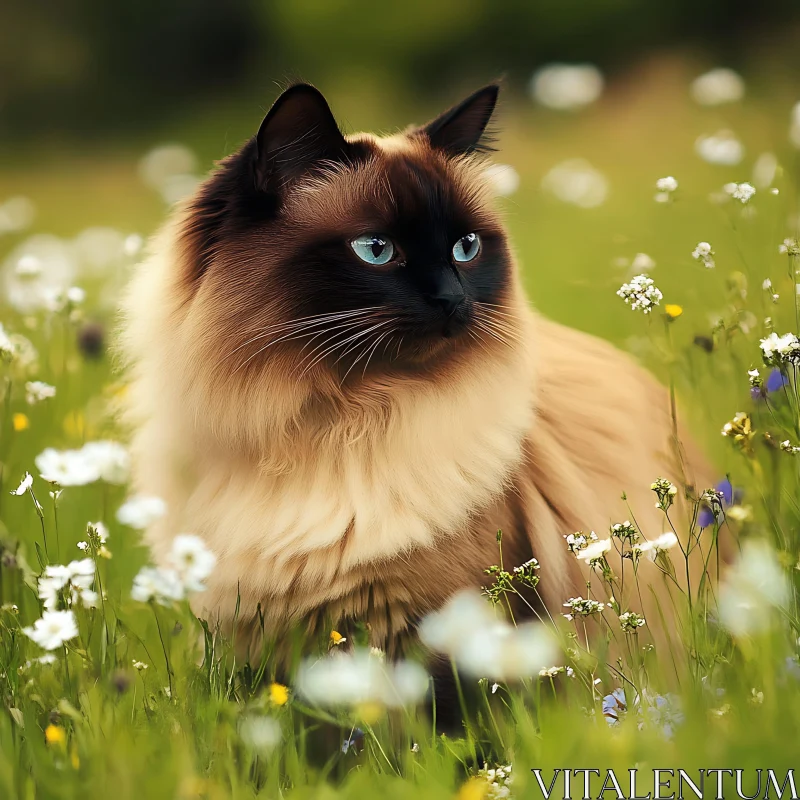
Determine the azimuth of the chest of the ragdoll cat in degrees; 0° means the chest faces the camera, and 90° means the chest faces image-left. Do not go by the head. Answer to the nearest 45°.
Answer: approximately 45°

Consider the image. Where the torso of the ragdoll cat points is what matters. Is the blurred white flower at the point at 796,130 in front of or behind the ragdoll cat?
behind

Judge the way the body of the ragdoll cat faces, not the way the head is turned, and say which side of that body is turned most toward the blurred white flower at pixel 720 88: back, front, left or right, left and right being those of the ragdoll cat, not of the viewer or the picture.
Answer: back

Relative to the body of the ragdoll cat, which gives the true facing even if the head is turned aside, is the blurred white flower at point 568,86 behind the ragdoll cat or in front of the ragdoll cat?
behind
